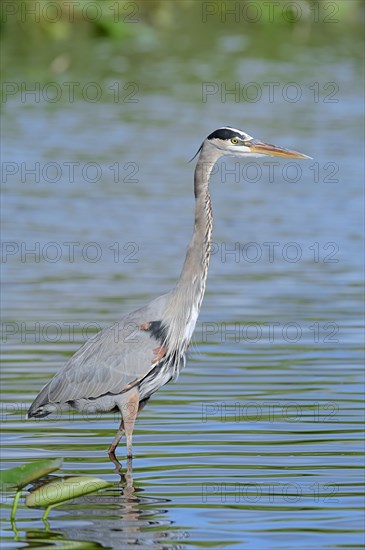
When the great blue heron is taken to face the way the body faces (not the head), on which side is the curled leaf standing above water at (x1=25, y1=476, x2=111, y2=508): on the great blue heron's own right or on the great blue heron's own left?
on the great blue heron's own right

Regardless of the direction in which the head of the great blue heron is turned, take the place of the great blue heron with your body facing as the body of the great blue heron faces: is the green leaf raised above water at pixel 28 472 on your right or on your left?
on your right

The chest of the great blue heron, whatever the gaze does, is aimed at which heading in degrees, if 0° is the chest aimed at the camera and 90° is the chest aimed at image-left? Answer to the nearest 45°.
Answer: approximately 270°
